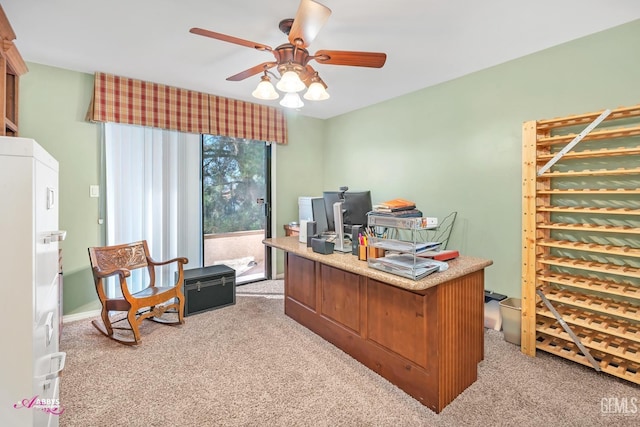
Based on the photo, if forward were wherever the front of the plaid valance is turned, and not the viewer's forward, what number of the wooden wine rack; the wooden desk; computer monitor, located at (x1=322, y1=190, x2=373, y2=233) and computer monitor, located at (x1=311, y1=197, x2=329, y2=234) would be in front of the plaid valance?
4

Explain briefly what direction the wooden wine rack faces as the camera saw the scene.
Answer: facing the viewer and to the left of the viewer

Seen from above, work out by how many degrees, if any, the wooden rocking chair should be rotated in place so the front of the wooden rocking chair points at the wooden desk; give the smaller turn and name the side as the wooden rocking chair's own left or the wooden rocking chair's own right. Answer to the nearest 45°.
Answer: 0° — it already faces it

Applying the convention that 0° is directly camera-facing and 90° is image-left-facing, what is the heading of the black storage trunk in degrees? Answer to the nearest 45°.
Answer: approximately 315°

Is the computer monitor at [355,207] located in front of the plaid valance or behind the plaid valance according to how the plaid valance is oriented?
in front

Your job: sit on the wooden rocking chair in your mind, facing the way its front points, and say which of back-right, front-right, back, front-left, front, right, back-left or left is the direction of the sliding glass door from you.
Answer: left

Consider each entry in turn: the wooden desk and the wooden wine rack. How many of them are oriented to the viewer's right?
0

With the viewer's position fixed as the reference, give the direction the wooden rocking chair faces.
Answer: facing the viewer and to the right of the viewer

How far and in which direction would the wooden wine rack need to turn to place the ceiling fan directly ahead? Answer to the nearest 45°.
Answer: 0° — it already faces it

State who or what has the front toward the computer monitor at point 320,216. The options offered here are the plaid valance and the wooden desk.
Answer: the plaid valance

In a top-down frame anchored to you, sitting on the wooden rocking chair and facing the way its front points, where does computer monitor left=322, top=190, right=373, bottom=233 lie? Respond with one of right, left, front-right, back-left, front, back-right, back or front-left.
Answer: front

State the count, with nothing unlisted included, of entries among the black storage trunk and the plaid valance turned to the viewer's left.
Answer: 0

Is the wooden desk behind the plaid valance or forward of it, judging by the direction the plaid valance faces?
forward
